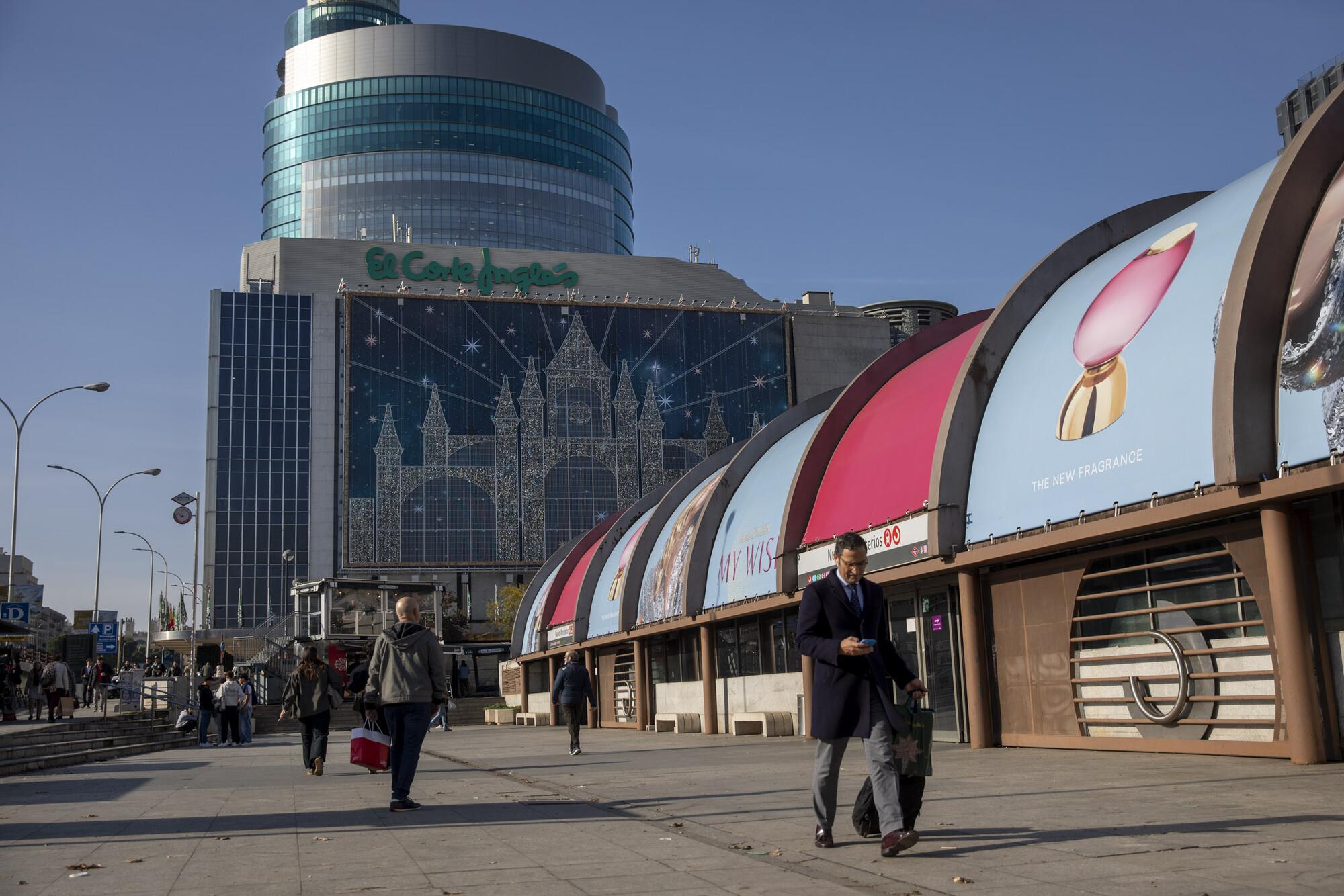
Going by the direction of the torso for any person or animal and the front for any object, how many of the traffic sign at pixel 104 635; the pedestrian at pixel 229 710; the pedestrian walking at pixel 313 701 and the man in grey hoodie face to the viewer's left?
0

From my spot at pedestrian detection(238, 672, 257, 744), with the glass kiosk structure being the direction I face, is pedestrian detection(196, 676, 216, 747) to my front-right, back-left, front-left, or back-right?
back-left

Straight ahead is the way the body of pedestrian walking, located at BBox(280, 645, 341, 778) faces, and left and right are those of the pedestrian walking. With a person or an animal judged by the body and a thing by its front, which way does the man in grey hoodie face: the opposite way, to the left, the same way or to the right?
the same way

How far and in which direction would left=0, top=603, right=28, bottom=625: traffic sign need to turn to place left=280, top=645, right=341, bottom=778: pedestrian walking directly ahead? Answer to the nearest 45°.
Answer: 0° — it already faces them

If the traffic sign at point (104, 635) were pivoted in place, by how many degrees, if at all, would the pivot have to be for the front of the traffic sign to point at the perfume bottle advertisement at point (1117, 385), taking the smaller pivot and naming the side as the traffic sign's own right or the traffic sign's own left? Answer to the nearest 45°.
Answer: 0° — it already faces it

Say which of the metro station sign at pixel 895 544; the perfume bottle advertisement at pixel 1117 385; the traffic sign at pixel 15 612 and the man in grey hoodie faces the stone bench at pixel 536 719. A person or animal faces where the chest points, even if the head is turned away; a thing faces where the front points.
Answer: the man in grey hoodie

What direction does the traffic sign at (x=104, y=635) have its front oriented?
toward the camera

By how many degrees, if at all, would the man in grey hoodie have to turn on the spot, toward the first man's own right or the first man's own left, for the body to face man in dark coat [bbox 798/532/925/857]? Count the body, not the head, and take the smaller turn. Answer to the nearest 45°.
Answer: approximately 135° to the first man's own right

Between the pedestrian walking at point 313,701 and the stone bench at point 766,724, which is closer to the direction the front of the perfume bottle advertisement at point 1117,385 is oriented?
the pedestrian walking

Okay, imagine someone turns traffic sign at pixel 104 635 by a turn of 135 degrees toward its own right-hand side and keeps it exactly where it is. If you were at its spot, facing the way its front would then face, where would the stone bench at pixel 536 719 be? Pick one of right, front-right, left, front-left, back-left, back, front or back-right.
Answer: back

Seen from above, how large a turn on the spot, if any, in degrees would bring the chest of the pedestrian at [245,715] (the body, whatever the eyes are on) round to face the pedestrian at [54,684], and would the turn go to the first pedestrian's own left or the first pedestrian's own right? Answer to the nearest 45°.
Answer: approximately 45° to the first pedestrian's own right

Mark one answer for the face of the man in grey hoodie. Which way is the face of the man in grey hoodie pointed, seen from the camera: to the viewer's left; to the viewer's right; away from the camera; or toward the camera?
away from the camera

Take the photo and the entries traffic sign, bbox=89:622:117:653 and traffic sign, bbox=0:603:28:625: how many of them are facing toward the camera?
2

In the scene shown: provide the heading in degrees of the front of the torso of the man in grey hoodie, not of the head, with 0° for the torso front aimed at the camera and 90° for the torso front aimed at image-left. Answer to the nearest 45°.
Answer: approximately 180°

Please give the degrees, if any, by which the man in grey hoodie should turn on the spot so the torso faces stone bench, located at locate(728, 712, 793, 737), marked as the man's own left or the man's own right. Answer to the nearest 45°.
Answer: approximately 45° to the man's own right

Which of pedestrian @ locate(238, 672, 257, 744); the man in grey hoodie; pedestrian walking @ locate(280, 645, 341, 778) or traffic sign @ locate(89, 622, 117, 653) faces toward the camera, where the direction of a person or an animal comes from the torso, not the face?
the traffic sign
